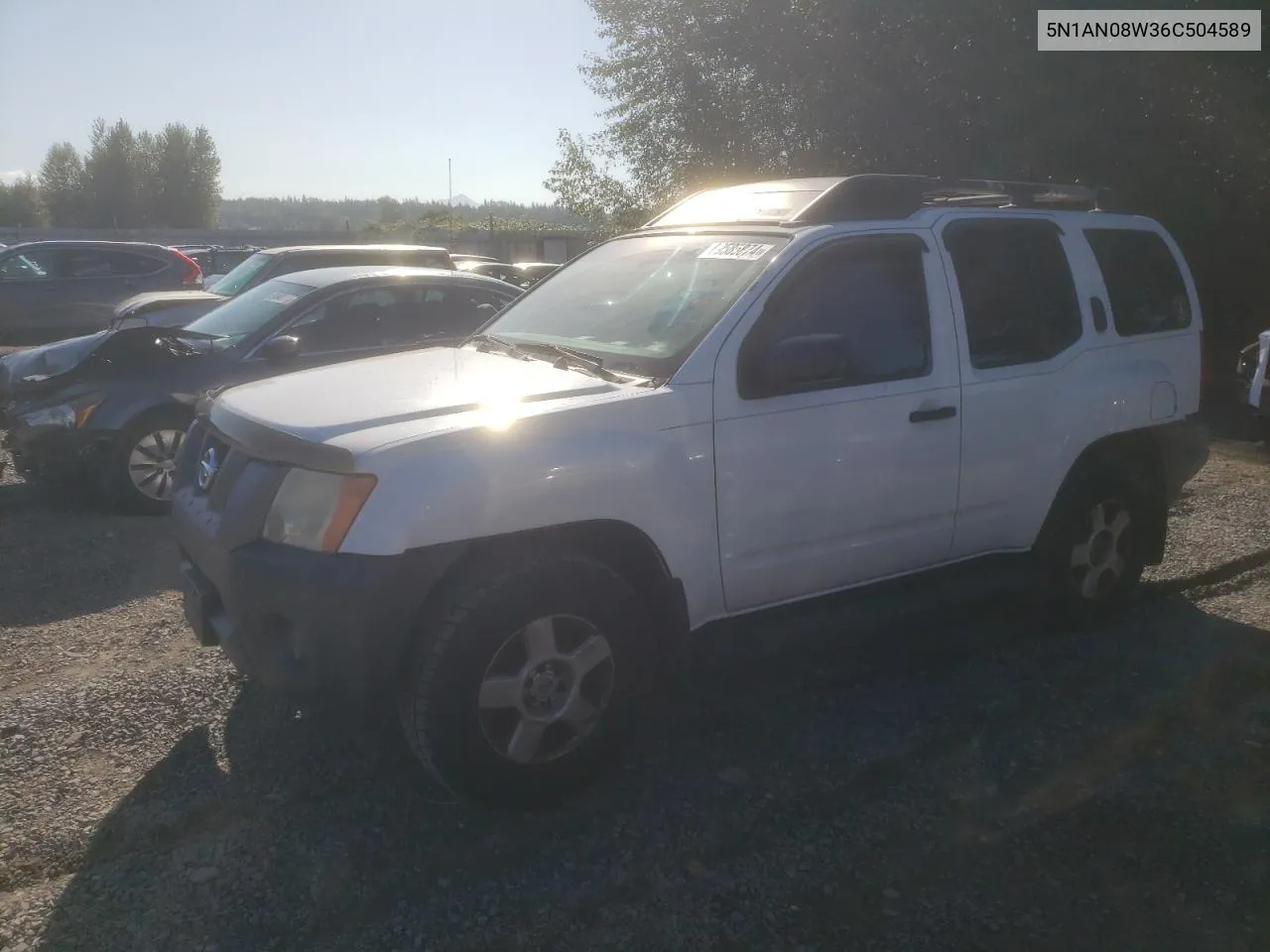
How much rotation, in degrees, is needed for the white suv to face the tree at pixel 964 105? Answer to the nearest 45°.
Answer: approximately 135° to its right

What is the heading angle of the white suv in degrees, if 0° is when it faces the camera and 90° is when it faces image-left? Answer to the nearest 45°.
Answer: approximately 45°
